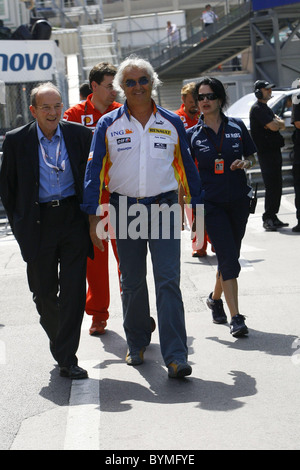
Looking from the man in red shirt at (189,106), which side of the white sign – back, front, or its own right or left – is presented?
front

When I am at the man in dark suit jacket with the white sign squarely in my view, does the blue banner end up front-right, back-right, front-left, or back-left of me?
front-right

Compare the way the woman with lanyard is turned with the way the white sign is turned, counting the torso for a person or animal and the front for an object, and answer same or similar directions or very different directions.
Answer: same or similar directions

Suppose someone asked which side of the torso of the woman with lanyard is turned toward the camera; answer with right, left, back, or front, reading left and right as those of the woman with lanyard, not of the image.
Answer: front

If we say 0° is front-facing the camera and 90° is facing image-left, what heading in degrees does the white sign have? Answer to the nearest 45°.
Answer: approximately 0°

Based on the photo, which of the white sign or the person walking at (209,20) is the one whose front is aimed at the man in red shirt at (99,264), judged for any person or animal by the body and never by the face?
the white sign

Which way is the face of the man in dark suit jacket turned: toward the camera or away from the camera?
toward the camera

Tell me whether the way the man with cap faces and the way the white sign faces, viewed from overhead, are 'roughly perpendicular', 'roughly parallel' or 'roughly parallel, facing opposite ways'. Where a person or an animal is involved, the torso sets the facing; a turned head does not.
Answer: roughly perpendicular

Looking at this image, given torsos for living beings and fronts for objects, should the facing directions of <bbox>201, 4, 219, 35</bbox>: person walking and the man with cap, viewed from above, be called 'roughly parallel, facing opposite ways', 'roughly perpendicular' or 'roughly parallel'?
roughly perpendicular

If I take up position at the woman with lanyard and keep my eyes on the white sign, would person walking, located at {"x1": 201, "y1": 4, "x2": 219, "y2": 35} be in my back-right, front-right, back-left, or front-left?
front-right

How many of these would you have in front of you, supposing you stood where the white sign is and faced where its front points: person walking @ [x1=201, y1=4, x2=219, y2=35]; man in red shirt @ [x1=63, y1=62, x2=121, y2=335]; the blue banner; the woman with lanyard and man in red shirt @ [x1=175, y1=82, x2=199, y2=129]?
3

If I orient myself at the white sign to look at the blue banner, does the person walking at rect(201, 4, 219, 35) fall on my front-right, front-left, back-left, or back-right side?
front-left
